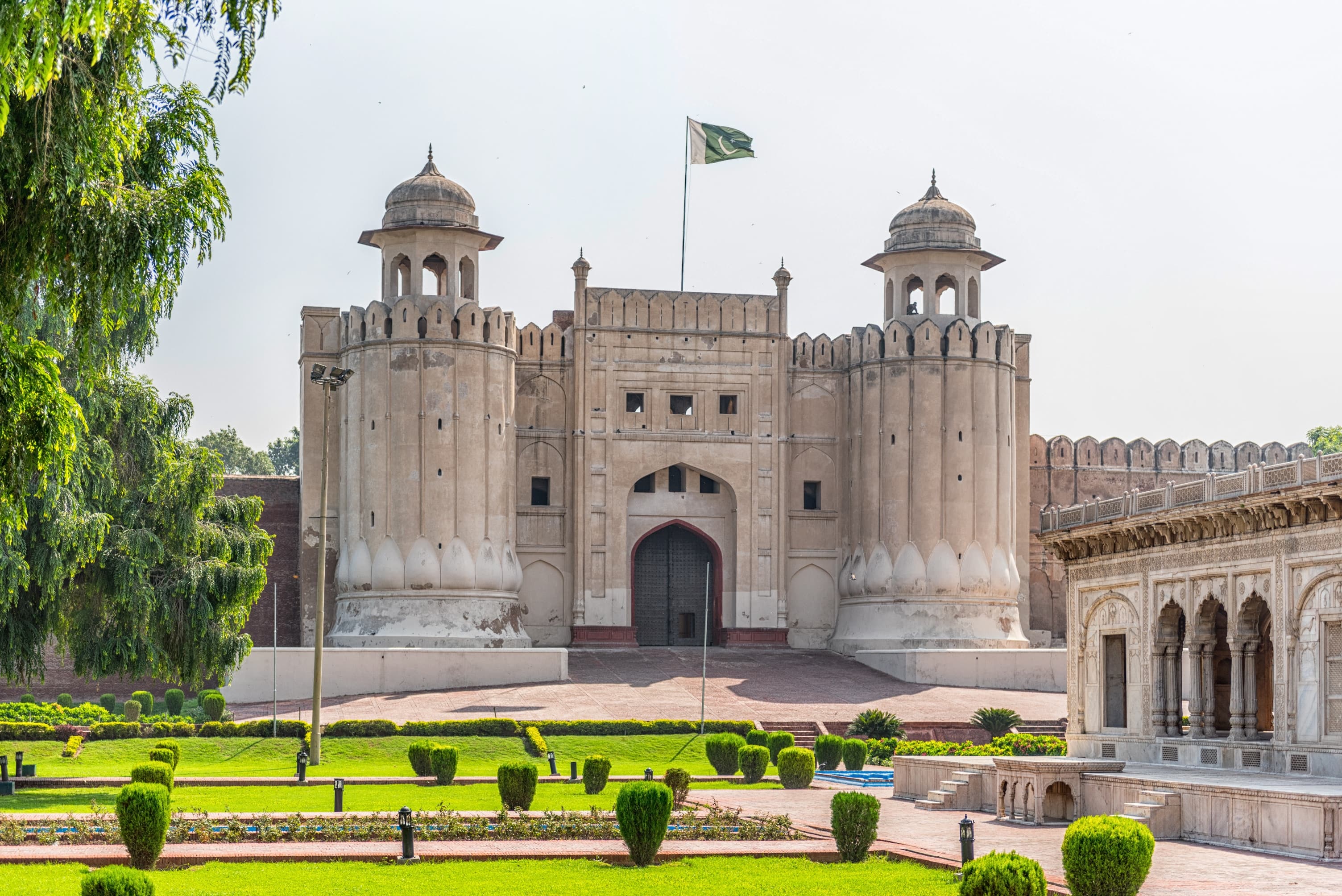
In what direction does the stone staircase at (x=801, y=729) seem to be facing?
toward the camera

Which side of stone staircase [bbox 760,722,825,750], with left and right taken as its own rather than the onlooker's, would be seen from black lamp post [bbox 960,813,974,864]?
front

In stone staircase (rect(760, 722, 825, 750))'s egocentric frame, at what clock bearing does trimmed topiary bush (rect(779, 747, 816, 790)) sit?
The trimmed topiary bush is roughly at 12 o'clock from the stone staircase.

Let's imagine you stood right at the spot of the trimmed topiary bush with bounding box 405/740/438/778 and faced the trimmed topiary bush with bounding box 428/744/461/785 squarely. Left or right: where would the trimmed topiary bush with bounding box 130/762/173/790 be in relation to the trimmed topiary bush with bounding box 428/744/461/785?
right

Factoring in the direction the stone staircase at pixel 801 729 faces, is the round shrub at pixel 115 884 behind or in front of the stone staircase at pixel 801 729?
in front

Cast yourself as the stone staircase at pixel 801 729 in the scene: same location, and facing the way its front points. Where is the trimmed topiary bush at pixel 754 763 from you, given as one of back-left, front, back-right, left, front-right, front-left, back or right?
front

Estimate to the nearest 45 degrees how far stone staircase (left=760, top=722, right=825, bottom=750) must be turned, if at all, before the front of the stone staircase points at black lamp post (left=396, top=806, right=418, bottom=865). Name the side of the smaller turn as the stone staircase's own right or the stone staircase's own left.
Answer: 0° — it already faces it

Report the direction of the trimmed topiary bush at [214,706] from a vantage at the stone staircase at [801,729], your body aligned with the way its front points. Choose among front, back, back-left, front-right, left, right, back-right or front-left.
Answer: right

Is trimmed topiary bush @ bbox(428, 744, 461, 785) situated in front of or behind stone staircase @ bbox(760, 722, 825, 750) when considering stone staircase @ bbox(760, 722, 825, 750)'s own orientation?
in front

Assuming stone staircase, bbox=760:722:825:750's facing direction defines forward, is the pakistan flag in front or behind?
behind

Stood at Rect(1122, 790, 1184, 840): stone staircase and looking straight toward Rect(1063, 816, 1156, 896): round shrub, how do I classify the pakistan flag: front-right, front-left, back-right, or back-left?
back-right

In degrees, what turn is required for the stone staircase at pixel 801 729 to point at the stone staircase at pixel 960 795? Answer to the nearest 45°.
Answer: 0° — it already faces it

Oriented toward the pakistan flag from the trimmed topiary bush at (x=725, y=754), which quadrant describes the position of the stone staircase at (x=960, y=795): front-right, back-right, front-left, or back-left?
back-right

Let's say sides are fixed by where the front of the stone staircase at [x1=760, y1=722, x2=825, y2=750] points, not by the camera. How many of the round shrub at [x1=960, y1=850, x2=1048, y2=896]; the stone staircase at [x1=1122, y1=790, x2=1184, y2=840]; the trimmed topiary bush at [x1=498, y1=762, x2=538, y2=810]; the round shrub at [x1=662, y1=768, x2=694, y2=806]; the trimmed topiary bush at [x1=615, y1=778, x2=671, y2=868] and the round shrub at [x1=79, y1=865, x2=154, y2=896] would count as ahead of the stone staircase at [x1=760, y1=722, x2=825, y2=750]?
6
